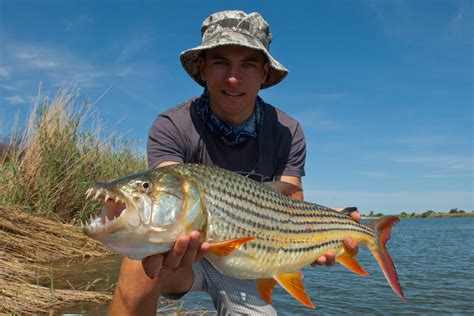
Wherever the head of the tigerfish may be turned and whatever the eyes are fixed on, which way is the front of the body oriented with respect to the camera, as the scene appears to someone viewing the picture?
to the viewer's left

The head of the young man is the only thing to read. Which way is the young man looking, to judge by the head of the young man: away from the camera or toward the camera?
toward the camera

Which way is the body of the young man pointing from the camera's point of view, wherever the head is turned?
toward the camera

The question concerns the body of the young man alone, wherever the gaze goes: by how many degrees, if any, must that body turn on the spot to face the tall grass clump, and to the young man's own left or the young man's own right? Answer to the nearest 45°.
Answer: approximately 135° to the young man's own right

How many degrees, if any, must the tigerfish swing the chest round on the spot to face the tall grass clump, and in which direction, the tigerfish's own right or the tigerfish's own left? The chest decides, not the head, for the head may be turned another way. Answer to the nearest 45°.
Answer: approximately 45° to the tigerfish's own right
